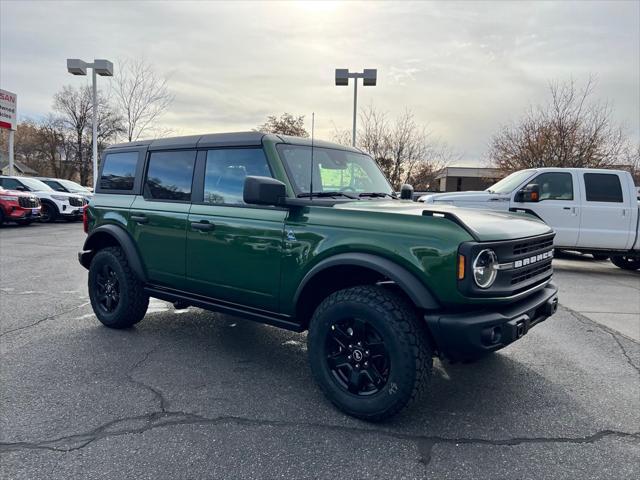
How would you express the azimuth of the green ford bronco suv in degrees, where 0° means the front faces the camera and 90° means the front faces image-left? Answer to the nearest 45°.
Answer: approximately 315°

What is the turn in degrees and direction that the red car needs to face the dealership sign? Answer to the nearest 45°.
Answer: approximately 135° to its left

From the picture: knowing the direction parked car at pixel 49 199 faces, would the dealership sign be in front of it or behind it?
behind

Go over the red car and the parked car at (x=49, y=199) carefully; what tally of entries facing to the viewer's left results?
0

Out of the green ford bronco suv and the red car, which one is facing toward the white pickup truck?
the red car

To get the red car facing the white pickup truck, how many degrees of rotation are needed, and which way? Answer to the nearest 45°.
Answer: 0° — it already faces it

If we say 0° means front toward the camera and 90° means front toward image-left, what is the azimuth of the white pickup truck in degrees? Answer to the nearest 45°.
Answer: approximately 90°

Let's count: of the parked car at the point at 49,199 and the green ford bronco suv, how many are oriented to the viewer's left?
0

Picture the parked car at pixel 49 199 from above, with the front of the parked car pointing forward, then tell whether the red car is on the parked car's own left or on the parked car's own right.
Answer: on the parked car's own right
